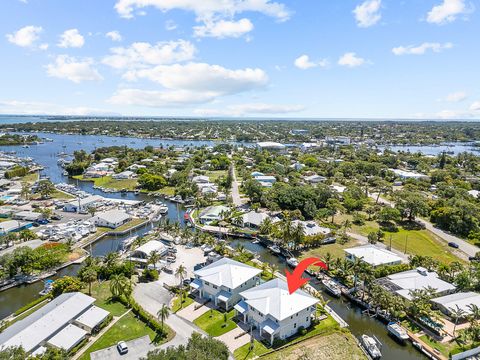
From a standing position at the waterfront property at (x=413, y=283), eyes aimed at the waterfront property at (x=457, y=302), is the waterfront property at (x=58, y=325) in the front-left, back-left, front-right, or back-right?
back-right

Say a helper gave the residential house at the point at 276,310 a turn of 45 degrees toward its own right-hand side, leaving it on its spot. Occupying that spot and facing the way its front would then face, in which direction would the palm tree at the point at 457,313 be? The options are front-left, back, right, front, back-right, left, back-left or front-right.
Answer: back

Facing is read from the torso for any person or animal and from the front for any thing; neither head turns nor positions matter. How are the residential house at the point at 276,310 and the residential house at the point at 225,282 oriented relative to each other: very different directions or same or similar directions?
same or similar directions

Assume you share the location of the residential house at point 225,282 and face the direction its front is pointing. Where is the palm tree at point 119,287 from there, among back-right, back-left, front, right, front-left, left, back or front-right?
front-right

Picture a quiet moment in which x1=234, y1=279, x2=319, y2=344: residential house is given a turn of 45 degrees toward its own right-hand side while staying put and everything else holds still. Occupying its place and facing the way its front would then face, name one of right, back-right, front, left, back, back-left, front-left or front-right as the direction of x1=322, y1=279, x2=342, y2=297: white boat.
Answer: back-right

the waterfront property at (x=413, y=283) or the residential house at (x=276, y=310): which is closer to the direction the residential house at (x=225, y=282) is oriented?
the residential house

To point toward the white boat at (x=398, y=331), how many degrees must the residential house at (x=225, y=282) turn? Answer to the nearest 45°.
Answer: approximately 135° to its left

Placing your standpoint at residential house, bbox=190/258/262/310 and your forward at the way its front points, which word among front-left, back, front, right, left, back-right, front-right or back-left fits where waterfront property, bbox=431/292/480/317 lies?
back-left

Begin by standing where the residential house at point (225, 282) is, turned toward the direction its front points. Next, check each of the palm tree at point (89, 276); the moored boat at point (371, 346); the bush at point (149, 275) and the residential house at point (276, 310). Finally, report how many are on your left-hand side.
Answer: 2

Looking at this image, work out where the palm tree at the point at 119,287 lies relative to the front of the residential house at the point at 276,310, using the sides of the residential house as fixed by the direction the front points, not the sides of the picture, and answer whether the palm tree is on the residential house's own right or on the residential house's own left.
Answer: on the residential house's own right

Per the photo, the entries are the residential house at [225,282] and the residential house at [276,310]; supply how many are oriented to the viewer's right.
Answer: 0

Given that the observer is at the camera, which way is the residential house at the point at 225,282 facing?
facing the viewer and to the left of the viewer

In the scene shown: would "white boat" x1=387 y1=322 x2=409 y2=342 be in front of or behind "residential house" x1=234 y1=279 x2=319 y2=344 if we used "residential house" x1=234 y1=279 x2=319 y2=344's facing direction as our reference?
behind

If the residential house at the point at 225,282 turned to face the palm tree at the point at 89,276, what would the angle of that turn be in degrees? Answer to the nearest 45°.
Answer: approximately 45° to its right

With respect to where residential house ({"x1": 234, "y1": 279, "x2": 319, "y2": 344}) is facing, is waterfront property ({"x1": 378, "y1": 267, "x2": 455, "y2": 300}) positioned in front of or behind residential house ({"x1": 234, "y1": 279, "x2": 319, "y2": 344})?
behind

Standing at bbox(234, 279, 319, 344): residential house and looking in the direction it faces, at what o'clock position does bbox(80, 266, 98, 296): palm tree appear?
The palm tree is roughly at 2 o'clock from the residential house.

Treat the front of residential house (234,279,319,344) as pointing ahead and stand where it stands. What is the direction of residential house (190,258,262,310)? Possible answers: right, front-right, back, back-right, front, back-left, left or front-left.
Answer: right

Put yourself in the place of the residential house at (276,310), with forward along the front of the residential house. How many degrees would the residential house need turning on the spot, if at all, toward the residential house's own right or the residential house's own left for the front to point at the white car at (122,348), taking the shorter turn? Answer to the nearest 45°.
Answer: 0° — it already faces it

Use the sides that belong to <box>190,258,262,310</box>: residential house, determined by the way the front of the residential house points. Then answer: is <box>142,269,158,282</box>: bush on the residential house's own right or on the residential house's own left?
on the residential house's own right

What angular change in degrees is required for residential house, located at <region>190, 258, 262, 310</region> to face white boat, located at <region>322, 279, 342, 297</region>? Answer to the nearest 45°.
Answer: approximately 135° to its left
